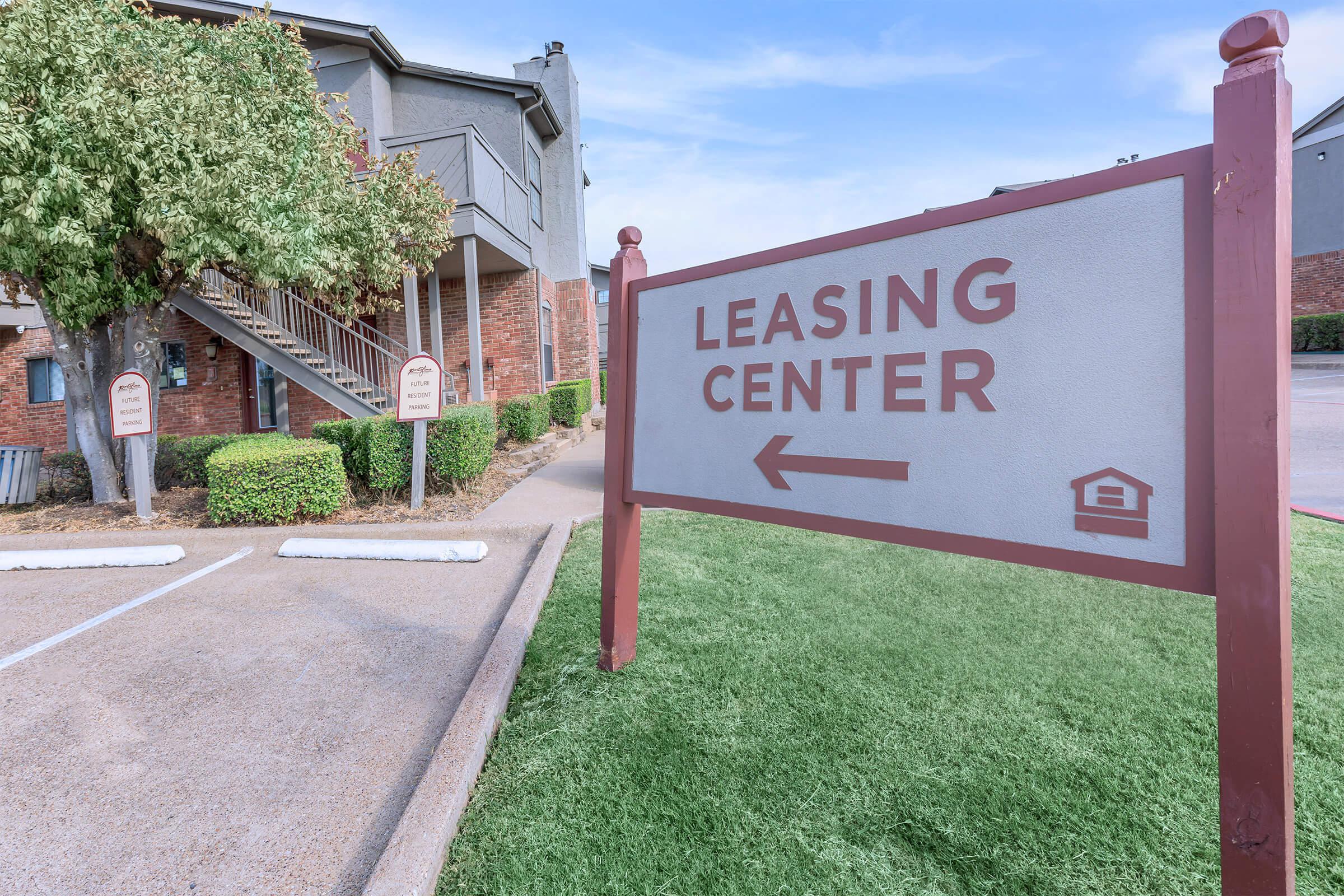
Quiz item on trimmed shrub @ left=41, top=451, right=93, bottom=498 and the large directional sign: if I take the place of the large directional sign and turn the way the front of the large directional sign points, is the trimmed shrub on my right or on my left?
on my right

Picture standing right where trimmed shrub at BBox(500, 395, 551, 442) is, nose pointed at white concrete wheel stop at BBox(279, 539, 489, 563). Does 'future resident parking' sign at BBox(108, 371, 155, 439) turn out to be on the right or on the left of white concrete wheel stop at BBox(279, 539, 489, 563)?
right

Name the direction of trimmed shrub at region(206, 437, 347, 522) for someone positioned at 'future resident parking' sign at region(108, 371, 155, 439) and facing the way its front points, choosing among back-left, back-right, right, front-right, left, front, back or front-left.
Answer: front-left

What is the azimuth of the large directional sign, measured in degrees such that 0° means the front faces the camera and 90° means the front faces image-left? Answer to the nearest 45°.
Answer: approximately 45°

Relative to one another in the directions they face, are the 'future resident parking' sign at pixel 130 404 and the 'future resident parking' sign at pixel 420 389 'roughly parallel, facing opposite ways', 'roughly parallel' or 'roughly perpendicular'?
roughly parallel

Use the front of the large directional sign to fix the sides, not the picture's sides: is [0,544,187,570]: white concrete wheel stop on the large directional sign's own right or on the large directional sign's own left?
on the large directional sign's own right

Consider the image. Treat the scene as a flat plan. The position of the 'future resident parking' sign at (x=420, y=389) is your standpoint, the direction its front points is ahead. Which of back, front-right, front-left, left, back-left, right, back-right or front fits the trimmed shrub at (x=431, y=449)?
back

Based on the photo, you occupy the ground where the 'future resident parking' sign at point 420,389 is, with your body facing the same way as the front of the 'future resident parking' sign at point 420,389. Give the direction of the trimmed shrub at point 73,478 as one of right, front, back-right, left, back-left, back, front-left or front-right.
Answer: back-right

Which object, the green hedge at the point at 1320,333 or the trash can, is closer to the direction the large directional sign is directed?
the trash can

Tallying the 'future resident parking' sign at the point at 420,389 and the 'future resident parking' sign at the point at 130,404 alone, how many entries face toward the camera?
2

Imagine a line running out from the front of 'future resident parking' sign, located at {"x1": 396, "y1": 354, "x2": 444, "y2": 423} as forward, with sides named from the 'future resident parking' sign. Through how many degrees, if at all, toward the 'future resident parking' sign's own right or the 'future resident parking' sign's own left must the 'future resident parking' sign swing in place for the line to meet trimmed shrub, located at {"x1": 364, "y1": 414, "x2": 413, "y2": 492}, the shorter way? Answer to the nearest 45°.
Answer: approximately 135° to the 'future resident parking' sign's own right

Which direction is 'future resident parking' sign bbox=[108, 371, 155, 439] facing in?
toward the camera

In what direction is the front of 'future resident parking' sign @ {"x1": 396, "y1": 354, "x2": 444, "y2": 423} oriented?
toward the camera

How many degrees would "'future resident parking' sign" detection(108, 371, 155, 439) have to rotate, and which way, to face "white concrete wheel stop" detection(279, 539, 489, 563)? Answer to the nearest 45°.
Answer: approximately 45° to its left

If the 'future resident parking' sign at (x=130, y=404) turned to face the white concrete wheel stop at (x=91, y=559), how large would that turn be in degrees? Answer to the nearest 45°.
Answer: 0° — it already faces it
